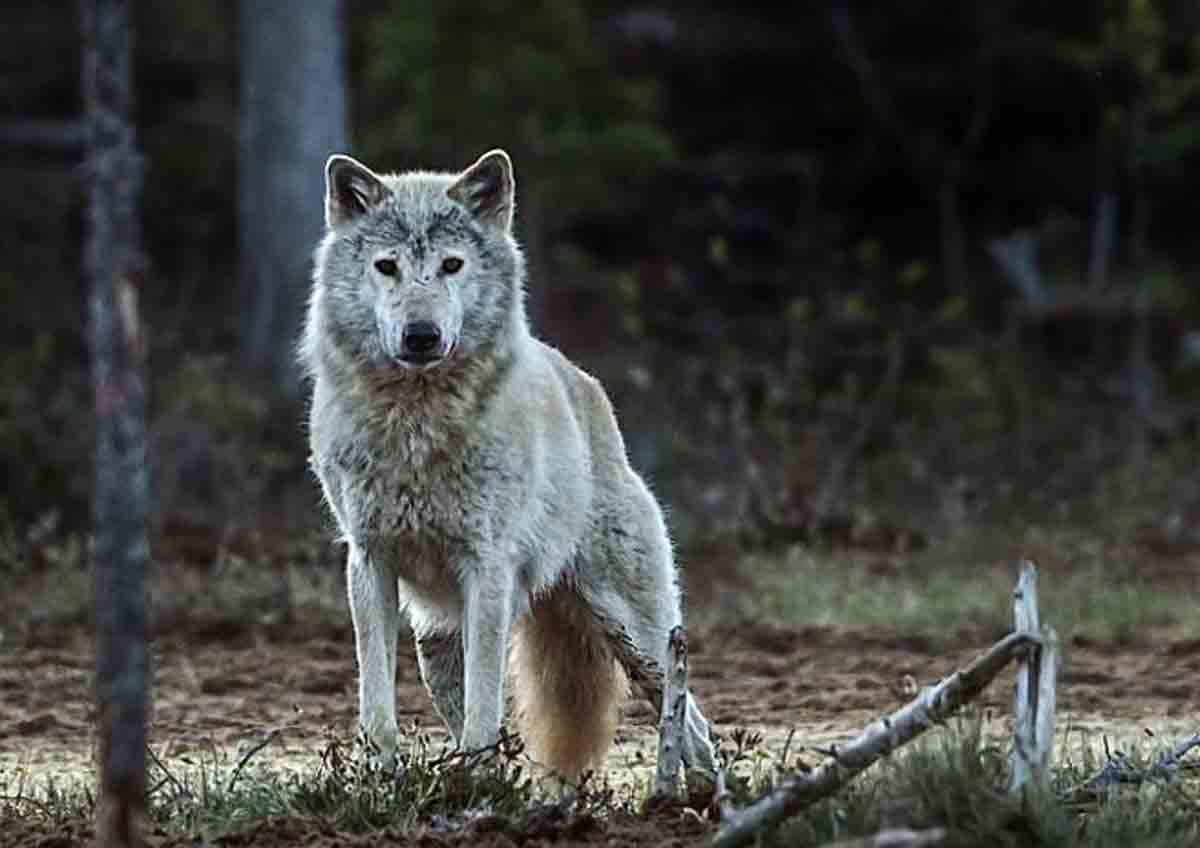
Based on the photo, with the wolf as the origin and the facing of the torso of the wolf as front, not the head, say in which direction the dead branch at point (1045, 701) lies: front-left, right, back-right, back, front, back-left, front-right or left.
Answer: left

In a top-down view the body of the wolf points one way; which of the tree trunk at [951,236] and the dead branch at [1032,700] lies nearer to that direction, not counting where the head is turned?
the dead branch

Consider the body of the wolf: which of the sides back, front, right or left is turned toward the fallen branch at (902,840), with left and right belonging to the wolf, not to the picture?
left

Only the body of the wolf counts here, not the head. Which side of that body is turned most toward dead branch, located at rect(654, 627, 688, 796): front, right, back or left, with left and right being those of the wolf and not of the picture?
left

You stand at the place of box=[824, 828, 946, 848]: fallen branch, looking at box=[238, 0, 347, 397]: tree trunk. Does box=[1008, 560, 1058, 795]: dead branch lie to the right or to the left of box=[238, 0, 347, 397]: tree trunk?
right

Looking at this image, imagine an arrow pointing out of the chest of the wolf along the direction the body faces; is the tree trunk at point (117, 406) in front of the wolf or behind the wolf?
in front

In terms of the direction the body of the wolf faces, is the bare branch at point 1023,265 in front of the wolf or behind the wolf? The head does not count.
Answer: behind

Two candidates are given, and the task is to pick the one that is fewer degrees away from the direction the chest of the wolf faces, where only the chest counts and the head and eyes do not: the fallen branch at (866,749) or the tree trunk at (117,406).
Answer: the tree trunk

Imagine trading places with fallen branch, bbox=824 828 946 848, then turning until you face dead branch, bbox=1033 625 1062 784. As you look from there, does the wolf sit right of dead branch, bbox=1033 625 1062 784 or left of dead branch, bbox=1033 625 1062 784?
left

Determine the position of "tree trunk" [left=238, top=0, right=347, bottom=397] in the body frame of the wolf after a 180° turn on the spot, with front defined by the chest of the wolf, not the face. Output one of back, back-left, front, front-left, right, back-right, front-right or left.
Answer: front-left

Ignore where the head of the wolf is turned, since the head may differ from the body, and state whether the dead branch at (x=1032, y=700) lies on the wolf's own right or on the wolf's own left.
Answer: on the wolf's own left

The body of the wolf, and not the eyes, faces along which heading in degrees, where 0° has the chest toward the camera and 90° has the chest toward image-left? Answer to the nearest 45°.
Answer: approximately 45°

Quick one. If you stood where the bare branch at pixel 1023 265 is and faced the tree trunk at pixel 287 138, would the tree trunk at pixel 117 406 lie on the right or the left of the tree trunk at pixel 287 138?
left
